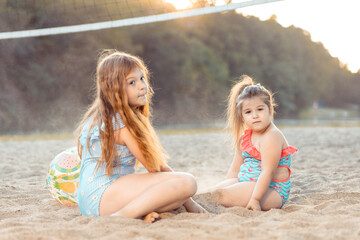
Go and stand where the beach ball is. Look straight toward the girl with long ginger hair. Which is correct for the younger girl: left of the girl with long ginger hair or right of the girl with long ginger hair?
left

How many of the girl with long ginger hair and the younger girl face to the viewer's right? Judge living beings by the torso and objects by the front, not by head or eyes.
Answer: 1

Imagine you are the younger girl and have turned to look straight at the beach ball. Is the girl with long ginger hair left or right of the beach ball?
left

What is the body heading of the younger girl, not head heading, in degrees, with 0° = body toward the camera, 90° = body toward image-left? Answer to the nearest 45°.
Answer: approximately 45°

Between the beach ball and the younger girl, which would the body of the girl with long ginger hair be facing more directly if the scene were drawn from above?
the younger girl

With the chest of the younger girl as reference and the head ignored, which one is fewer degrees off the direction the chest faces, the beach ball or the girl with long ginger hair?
the girl with long ginger hair

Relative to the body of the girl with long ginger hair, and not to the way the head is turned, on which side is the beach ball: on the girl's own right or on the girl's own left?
on the girl's own left

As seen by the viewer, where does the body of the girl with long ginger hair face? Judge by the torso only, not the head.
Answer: to the viewer's right
